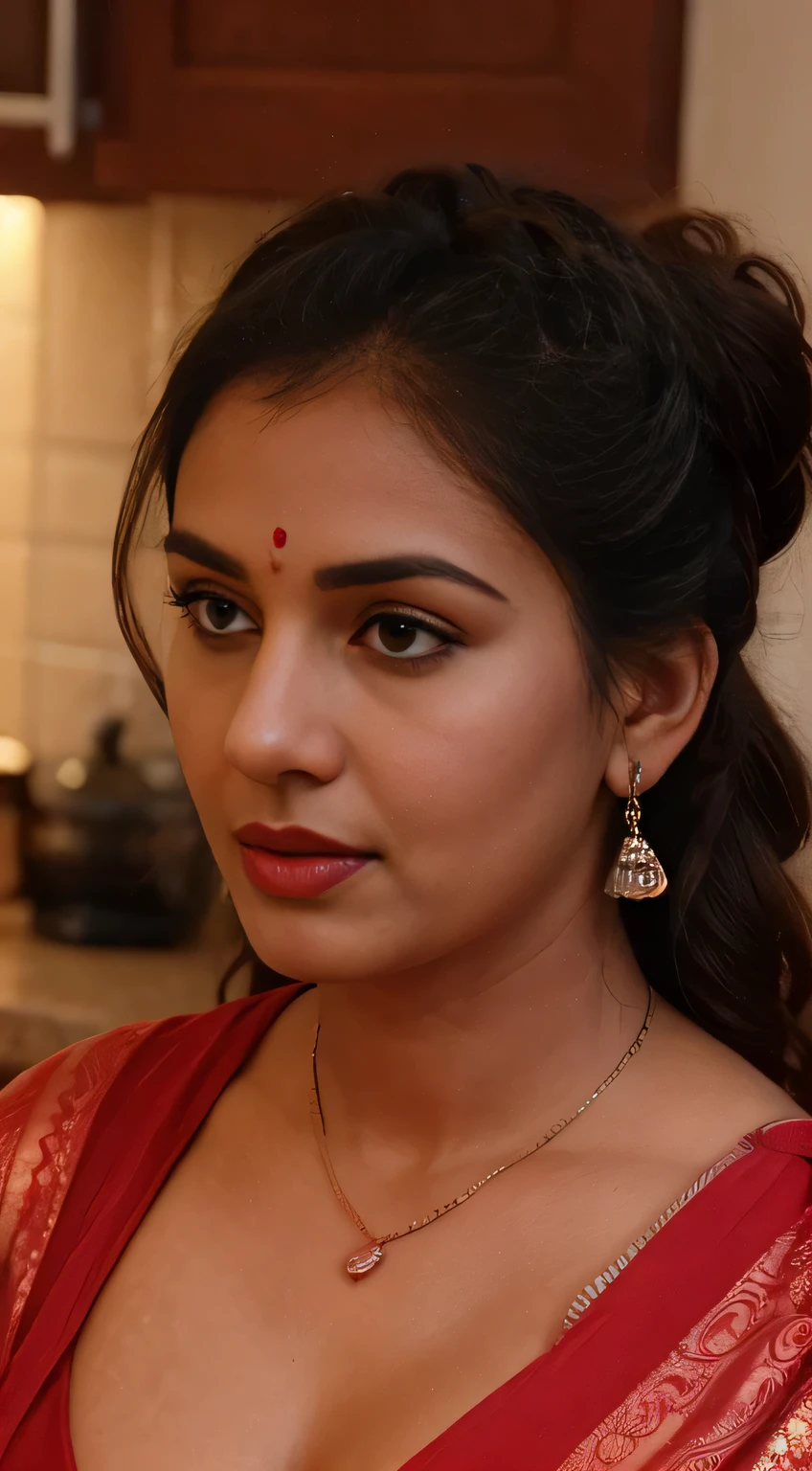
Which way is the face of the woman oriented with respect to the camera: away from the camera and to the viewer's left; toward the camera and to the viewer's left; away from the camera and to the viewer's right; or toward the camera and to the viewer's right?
toward the camera and to the viewer's left

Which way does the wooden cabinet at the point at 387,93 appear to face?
toward the camera

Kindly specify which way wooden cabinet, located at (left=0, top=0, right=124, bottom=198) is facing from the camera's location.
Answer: facing the viewer

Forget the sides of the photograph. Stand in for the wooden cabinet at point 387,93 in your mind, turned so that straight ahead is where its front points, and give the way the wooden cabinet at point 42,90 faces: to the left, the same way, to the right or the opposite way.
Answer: the same way

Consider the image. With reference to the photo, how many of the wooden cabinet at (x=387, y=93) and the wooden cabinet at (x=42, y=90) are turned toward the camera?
2

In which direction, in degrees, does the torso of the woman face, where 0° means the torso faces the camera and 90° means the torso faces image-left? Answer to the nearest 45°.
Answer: approximately 45°

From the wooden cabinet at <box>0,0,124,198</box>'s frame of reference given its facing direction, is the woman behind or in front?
in front
